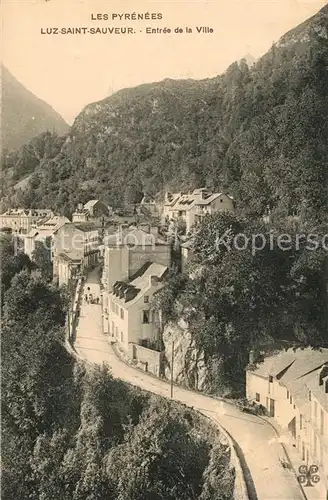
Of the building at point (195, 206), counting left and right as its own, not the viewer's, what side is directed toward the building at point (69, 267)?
front

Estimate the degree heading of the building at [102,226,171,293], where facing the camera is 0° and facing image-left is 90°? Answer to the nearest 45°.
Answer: approximately 90°

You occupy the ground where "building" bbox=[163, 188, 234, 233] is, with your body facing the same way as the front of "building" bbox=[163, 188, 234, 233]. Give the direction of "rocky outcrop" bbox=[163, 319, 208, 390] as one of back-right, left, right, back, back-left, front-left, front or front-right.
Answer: front-left

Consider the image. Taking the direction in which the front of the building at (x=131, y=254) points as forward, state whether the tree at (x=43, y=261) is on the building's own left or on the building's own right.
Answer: on the building's own right

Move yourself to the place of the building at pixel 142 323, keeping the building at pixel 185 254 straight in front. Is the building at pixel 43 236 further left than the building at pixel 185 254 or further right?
left

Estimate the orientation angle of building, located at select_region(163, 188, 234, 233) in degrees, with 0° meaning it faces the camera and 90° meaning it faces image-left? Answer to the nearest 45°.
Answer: approximately 45°

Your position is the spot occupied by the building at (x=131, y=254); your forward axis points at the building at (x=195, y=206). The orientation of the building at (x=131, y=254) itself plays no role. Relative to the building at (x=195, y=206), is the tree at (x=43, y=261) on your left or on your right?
left

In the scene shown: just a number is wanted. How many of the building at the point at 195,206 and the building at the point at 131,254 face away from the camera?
0

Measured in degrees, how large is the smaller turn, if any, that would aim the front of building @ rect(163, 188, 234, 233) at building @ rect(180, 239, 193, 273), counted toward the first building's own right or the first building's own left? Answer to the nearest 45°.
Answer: approximately 45° to the first building's own left

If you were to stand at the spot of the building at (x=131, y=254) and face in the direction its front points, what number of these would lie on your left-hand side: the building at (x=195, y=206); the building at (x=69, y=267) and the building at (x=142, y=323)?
1

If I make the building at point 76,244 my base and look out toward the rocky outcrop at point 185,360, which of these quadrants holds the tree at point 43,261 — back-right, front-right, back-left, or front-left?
back-right

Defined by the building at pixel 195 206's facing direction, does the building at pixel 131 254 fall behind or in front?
in front

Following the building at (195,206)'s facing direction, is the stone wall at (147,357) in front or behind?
in front

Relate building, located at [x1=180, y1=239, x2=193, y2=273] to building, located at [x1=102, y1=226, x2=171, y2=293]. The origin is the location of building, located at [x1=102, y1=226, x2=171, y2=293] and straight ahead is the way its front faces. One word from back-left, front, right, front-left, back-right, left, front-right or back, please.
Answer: back
